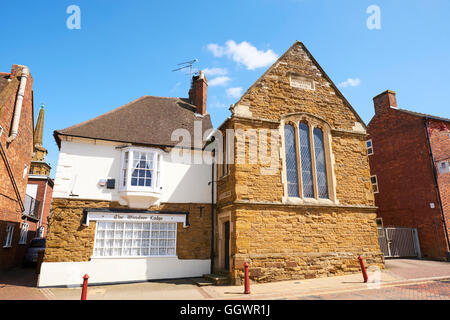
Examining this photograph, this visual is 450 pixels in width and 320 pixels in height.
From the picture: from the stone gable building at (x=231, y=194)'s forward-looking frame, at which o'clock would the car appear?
The car is roughly at 4 o'clock from the stone gable building.

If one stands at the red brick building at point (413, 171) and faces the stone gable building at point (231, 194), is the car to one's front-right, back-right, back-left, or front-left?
front-right

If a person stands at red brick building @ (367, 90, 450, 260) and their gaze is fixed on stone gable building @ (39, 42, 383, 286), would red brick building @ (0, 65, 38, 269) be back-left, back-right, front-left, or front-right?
front-right

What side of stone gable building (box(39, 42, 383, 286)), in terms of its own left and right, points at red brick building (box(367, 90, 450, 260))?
left

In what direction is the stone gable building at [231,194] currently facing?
toward the camera

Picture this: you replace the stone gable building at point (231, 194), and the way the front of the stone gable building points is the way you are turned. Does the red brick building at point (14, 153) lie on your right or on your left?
on your right

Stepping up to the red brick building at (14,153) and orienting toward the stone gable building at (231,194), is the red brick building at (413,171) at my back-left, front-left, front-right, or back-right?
front-left
